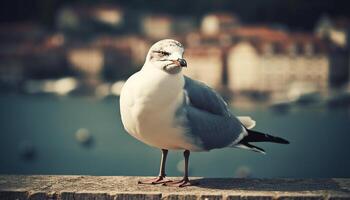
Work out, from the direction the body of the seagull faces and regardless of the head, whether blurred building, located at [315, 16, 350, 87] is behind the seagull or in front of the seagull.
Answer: behind

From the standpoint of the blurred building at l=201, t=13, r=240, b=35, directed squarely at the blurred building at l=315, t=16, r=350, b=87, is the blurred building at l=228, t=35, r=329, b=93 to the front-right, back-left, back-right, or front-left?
front-right

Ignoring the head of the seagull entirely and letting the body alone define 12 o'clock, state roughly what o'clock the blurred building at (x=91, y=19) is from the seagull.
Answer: The blurred building is roughly at 4 o'clock from the seagull.

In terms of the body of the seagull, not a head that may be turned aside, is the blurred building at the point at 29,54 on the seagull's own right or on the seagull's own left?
on the seagull's own right

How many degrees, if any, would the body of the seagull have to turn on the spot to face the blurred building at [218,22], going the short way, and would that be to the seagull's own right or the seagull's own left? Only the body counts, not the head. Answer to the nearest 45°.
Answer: approximately 135° to the seagull's own right

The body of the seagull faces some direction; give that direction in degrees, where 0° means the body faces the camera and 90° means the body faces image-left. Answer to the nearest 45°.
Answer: approximately 45°

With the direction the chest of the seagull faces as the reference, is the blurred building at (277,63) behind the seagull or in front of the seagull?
behind
